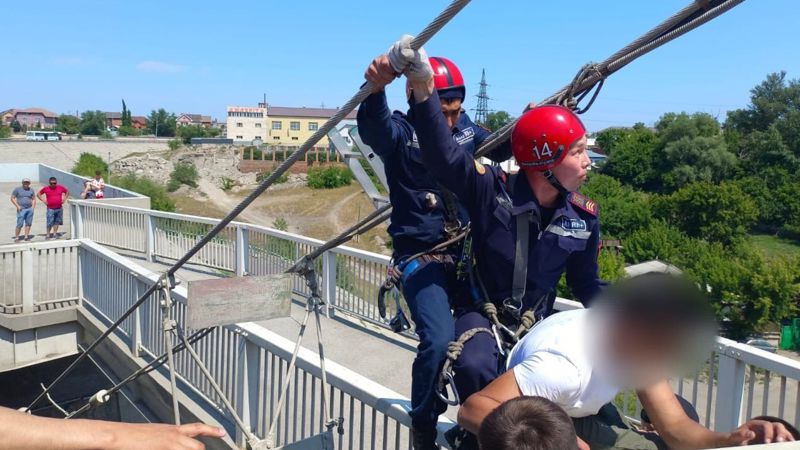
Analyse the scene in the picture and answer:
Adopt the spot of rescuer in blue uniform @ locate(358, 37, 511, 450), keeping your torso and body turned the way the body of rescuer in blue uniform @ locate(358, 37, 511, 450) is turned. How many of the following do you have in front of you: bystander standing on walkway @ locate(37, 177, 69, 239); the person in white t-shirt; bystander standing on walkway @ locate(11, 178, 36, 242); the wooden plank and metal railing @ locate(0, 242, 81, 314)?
1

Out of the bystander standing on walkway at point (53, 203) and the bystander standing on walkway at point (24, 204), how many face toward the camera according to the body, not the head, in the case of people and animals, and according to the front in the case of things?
2

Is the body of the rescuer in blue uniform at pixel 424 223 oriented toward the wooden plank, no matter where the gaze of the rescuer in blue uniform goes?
no

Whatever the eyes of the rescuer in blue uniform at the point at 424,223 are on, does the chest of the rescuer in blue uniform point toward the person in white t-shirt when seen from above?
yes

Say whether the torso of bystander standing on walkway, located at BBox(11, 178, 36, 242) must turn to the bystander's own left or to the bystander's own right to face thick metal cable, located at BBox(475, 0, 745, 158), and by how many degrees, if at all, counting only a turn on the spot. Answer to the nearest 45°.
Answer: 0° — they already face it

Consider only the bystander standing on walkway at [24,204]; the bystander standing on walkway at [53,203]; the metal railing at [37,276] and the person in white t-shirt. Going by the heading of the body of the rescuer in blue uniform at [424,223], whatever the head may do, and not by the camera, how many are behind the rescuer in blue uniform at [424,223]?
3

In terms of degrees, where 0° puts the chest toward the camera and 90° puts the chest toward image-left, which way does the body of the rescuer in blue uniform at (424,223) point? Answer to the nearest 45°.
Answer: approximately 315°

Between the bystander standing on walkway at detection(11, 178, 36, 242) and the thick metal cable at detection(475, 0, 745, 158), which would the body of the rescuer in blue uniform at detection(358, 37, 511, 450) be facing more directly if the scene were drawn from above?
the thick metal cable

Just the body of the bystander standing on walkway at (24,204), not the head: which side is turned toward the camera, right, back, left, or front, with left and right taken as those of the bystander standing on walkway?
front

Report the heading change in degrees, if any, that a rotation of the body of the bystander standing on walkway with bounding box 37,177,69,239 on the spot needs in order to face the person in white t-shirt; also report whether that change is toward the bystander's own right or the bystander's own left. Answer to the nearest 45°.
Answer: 0° — they already face them

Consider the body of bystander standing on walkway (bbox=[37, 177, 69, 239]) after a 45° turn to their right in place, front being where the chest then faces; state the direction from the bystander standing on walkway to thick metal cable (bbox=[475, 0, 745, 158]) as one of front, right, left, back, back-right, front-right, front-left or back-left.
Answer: front-left

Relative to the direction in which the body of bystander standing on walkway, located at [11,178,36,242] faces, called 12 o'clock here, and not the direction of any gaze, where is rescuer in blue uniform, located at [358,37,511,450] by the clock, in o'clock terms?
The rescuer in blue uniform is roughly at 12 o'clock from the bystander standing on walkway.
